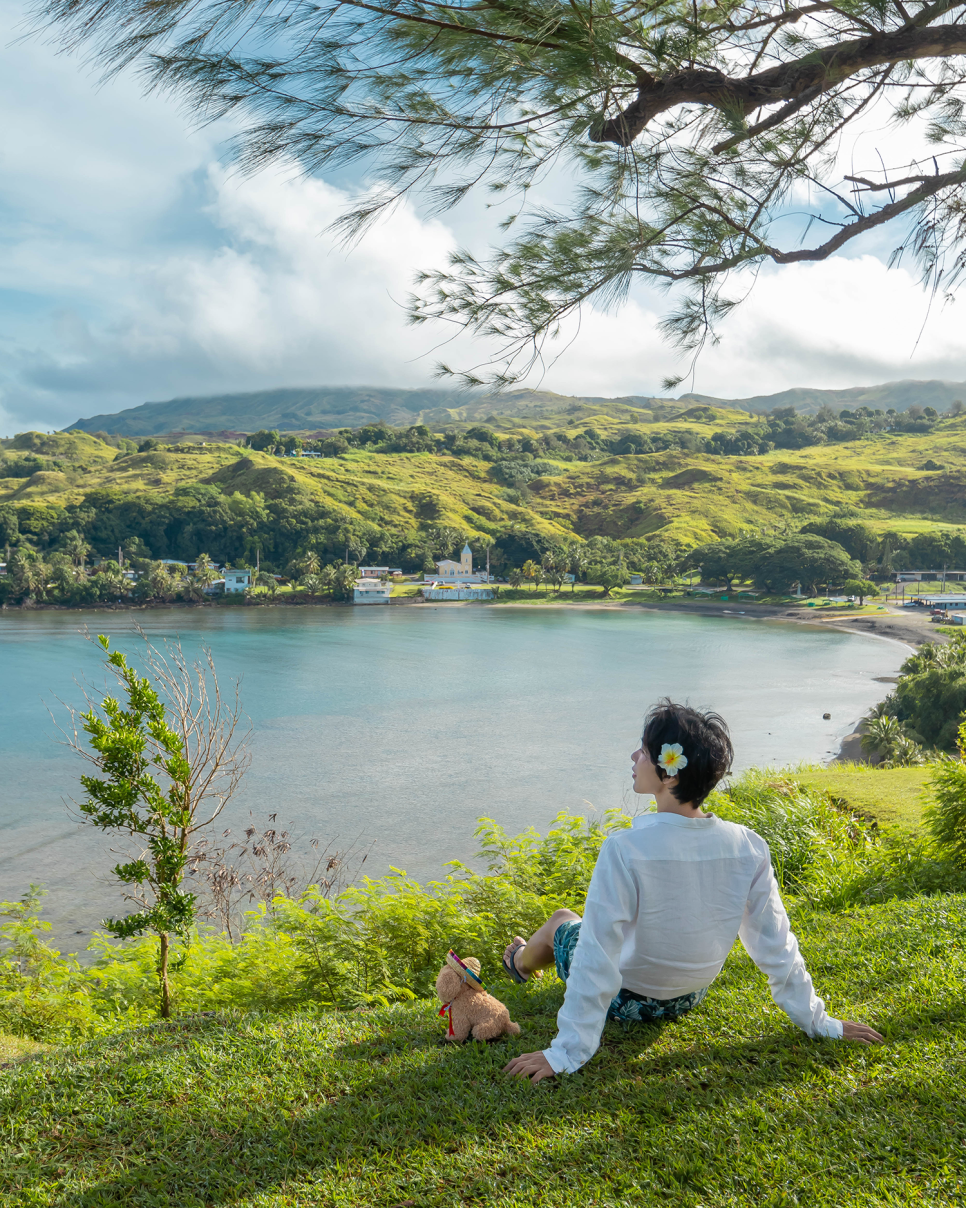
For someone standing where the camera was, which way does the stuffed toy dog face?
facing to the left of the viewer

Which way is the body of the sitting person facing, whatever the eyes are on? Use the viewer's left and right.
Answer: facing away from the viewer and to the left of the viewer

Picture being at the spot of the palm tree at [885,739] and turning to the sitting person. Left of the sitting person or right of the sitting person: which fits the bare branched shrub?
right

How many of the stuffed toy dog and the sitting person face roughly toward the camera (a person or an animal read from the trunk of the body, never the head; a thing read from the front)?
0

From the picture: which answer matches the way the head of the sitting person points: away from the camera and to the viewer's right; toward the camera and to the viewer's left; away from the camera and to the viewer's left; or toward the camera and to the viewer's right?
away from the camera and to the viewer's left

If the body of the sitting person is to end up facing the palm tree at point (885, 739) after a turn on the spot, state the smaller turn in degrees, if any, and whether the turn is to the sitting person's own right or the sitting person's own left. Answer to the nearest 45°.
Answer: approximately 45° to the sitting person's own right
